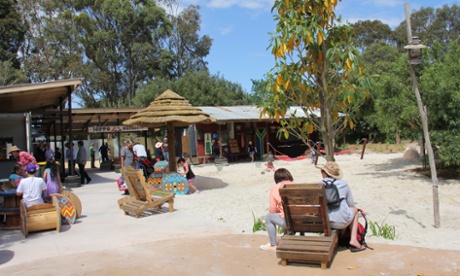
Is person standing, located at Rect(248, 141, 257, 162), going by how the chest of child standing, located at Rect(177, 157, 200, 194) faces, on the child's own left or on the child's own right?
on the child's own right

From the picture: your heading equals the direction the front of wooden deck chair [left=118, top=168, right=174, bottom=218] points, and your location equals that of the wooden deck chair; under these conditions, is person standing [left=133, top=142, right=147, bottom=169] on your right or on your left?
on your left

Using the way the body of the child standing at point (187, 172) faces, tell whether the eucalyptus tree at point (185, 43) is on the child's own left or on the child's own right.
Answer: on the child's own right
